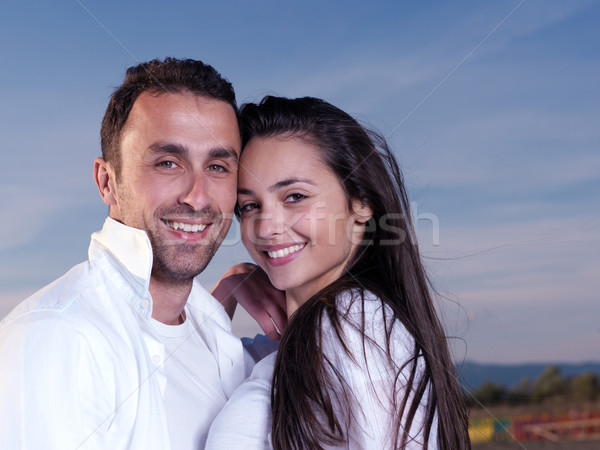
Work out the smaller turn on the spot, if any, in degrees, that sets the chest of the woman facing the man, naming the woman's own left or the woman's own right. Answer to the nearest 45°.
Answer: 0° — they already face them

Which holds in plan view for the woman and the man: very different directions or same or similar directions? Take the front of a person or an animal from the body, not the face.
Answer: very different directions

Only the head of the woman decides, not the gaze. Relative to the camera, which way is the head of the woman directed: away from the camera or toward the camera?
toward the camera

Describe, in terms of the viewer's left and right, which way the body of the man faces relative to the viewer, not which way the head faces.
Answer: facing the viewer and to the right of the viewer

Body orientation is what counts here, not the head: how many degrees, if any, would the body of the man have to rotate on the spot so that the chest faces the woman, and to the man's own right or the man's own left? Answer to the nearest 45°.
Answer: approximately 45° to the man's own left

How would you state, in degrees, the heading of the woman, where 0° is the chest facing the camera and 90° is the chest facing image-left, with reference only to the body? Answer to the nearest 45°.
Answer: approximately 90°
